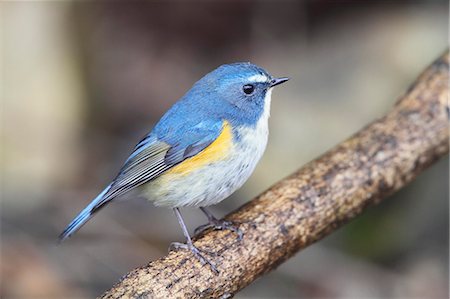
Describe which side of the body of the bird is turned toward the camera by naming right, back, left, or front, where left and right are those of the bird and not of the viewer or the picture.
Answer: right
